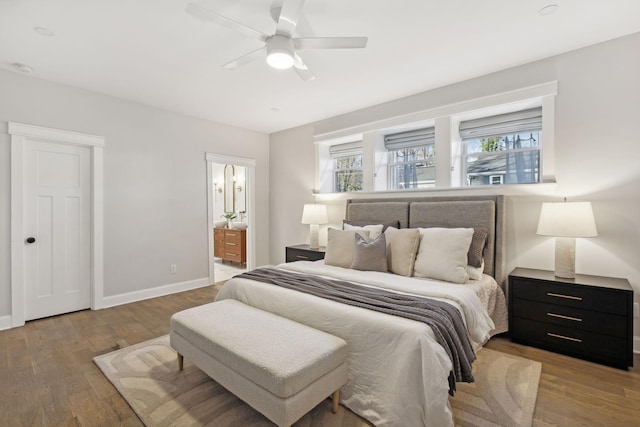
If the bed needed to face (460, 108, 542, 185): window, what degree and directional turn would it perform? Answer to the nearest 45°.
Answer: approximately 180°

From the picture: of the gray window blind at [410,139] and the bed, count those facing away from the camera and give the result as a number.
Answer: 0

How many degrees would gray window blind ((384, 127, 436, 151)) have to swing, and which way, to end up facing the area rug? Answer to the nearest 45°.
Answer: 0° — it already faces it

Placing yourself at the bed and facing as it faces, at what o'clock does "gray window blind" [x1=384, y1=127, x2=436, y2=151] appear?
The gray window blind is roughly at 5 o'clock from the bed.

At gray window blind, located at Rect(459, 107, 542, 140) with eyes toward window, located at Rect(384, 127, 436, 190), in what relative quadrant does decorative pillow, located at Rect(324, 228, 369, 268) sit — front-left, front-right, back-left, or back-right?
front-left

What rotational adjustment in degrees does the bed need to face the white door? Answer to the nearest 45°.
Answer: approximately 45° to its right

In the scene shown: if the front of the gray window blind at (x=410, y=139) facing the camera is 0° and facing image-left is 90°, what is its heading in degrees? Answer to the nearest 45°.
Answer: approximately 45°

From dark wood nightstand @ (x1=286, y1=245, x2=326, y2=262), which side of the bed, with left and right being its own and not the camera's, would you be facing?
right

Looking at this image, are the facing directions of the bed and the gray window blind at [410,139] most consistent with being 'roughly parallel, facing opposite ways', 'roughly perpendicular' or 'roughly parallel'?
roughly parallel
